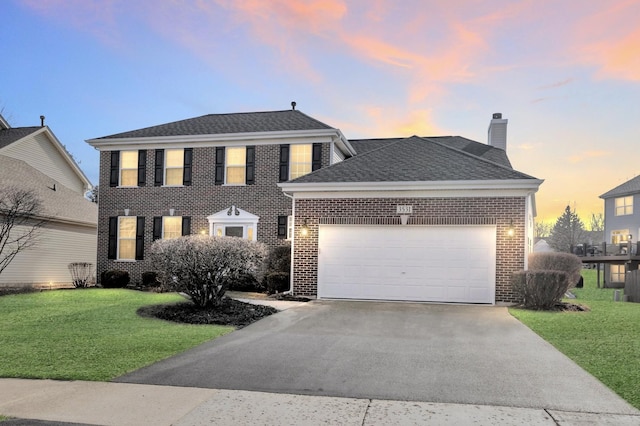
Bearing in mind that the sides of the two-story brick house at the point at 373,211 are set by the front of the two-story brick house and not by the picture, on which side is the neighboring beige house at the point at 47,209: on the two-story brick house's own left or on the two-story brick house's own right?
on the two-story brick house's own right

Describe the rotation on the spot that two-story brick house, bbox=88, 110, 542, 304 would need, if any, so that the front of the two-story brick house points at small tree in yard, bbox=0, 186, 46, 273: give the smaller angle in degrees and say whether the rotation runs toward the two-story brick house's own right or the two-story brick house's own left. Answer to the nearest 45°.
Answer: approximately 90° to the two-story brick house's own right

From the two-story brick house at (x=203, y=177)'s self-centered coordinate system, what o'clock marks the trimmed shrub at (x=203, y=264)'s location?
The trimmed shrub is roughly at 12 o'clock from the two-story brick house.

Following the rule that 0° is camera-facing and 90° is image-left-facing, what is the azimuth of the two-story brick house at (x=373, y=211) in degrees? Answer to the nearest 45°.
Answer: approximately 0°
